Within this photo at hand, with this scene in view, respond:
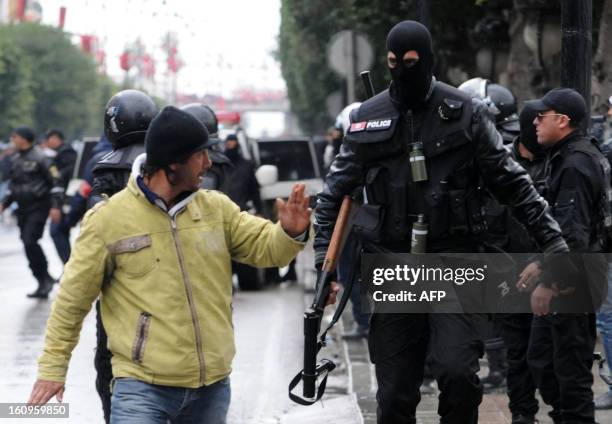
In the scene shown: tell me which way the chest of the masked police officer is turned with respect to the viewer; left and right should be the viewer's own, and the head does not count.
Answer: facing the viewer

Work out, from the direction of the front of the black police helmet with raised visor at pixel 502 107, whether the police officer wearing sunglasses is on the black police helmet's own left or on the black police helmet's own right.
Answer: on the black police helmet's own left

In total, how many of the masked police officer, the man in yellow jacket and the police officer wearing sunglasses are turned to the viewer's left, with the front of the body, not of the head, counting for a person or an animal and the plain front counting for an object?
1

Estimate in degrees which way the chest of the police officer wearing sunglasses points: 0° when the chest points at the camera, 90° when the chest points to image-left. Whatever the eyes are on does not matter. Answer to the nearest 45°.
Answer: approximately 90°
